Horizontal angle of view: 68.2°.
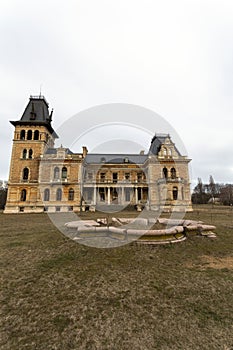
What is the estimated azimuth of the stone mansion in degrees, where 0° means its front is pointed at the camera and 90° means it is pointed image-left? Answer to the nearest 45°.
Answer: approximately 0°
